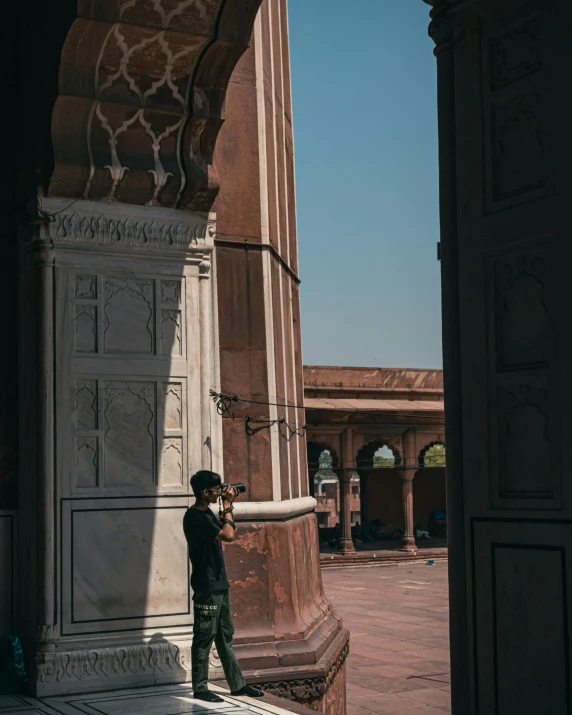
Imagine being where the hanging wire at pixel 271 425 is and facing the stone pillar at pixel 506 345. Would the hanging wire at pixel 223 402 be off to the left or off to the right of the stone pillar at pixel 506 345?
right

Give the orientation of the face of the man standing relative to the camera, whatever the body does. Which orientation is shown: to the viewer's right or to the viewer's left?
to the viewer's right

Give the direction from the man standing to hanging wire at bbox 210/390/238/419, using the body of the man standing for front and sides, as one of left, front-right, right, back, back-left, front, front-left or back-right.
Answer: left

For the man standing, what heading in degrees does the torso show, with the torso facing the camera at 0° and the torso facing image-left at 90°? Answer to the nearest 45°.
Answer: approximately 270°

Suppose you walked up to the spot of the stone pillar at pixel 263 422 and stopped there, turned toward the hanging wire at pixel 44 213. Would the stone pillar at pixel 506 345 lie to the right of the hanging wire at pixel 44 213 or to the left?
left
